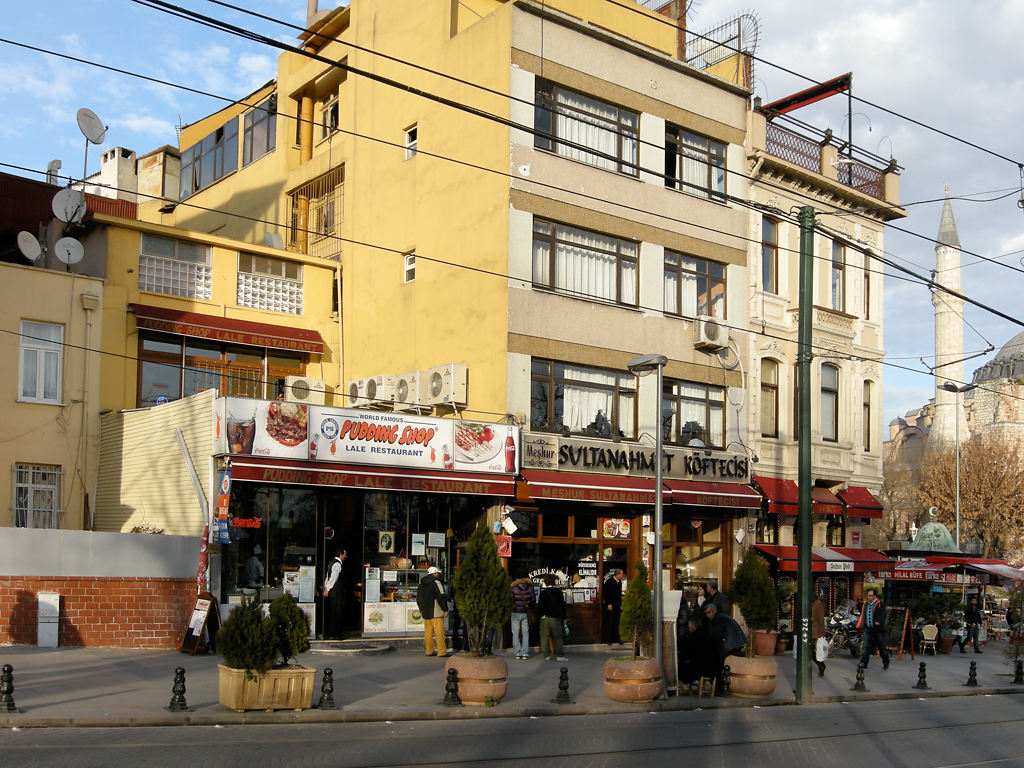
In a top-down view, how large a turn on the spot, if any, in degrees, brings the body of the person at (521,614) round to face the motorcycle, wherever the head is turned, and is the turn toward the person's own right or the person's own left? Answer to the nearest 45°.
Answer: approximately 45° to the person's own right

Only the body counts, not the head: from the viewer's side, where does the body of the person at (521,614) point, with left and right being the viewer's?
facing away from the viewer

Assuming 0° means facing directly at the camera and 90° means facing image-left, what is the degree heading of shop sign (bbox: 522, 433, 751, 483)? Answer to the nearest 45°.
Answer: approximately 315°

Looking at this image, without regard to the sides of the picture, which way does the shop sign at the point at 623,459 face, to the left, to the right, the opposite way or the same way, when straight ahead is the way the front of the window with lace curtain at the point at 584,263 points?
the same way

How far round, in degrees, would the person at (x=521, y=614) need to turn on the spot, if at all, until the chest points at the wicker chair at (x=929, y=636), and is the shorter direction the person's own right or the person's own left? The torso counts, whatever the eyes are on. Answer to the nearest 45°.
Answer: approximately 45° to the person's own right

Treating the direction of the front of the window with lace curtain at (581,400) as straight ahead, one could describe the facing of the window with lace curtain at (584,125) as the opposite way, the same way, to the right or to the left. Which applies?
the same way

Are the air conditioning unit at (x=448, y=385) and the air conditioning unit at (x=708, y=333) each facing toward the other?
no

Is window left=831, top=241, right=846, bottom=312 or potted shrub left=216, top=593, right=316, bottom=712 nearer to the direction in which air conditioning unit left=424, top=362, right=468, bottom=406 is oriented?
the potted shrub

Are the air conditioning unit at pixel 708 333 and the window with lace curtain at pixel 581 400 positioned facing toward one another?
no

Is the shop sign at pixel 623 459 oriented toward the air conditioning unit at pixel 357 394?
no
